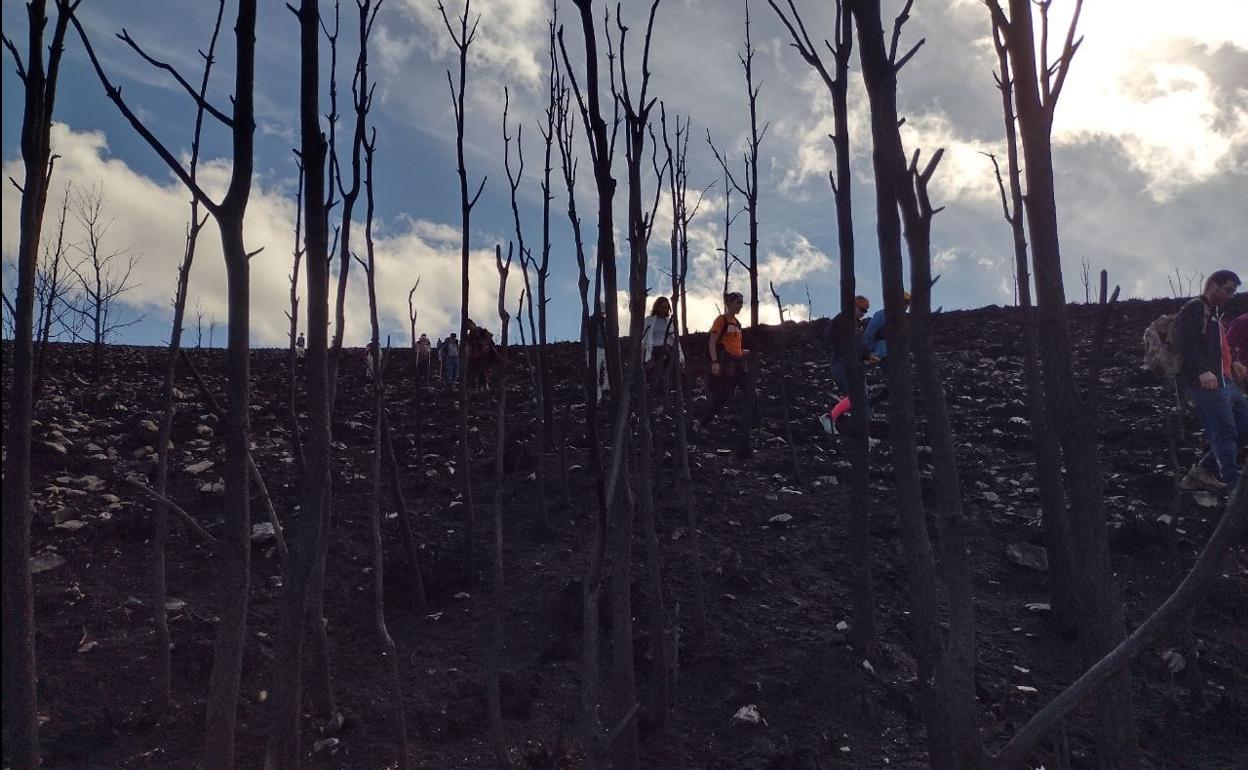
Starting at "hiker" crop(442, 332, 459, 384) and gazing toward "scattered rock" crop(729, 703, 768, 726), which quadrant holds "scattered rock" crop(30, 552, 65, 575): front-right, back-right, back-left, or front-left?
front-right

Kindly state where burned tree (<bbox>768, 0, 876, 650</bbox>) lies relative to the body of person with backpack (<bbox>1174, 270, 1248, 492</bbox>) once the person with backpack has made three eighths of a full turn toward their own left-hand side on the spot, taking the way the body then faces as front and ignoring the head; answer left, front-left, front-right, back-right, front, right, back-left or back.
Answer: back-left

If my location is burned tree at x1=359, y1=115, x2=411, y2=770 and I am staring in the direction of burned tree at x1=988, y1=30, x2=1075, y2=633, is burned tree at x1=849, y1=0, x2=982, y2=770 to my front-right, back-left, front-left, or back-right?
front-right

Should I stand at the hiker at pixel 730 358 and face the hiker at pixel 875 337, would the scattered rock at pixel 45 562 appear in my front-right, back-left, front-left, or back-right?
back-right

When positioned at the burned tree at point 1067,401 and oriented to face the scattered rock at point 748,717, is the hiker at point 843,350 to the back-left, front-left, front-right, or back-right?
front-right

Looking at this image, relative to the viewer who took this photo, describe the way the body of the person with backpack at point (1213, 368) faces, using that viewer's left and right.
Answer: facing the viewer and to the right of the viewer
